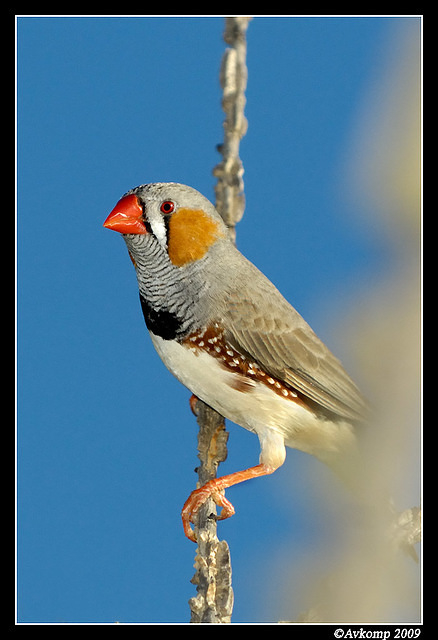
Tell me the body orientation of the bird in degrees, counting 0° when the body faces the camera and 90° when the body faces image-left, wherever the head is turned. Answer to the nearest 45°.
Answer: approximately 90°
